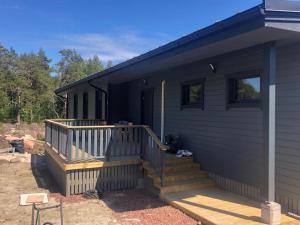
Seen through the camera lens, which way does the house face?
facing the viewer and to the left of the viewer

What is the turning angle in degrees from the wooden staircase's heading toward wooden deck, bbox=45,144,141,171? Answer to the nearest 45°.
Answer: approximately 135° to its right

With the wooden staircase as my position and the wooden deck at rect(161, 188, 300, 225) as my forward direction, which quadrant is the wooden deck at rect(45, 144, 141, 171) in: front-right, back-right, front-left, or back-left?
back-right
